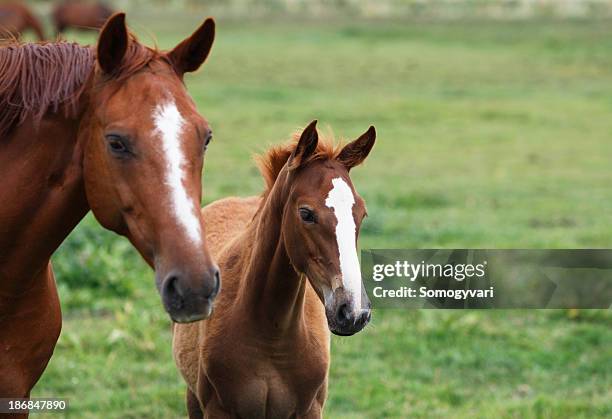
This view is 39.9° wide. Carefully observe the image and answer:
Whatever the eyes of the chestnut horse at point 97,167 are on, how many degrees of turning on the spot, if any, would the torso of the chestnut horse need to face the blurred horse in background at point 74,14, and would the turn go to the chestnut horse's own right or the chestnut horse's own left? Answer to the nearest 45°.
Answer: approximately 135° to the chestnut horse's own left

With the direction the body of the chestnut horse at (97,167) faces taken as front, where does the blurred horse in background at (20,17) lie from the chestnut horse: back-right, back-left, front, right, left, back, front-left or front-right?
back-left

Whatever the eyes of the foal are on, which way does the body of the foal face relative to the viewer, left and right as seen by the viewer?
facing the viewer and to the right of the viewer

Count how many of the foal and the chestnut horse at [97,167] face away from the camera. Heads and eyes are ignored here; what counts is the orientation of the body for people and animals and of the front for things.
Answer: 0

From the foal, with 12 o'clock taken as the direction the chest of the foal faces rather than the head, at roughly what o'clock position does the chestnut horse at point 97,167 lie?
The chestnut horse is roughly at 3 o'clock from the foal.

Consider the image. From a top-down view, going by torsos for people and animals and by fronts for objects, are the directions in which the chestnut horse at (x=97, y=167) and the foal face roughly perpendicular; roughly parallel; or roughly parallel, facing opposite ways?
roughly parallel

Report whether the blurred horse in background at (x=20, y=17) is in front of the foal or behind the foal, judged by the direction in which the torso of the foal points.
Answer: behind

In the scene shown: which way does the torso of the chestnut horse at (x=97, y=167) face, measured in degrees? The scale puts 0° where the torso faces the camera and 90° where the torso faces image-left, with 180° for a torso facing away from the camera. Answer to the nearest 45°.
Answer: approximately 315°

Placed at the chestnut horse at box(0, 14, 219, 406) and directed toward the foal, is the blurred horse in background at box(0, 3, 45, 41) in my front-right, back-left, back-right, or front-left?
front-left
